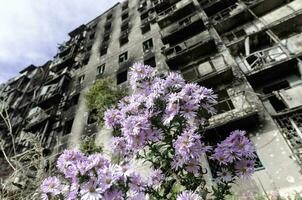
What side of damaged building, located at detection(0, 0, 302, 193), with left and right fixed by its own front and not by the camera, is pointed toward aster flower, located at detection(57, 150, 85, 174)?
front

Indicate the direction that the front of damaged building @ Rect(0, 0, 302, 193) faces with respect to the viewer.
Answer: facing the viewer and to the left of the viewer
